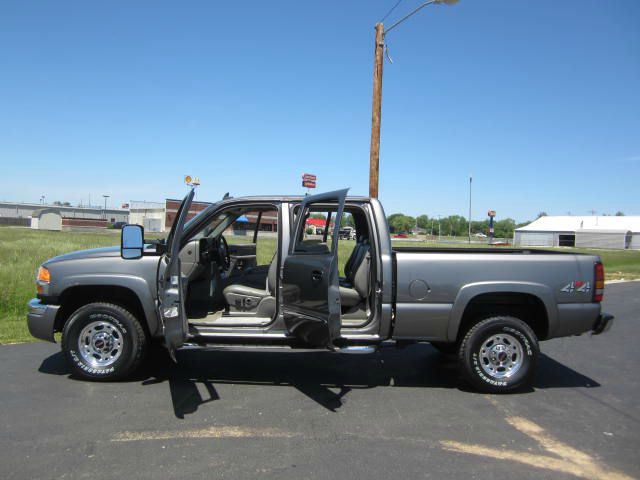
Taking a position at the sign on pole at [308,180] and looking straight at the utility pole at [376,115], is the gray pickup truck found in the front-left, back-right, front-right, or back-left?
front-right

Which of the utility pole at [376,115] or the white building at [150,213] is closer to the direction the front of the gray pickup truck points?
the white building

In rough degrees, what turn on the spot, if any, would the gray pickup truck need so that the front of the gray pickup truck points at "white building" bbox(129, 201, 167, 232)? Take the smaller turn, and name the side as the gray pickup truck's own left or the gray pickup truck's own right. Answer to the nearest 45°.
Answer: approximately 45° to the gray pickup truck's own right

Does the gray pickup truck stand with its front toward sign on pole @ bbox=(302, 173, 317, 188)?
no

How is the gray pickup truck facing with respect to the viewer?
to the viewer's left

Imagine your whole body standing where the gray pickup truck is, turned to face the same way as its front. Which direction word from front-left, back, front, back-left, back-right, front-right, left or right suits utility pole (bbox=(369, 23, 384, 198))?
right

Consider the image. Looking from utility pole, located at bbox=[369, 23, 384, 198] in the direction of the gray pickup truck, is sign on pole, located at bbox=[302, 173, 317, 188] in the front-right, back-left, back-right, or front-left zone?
back-right
